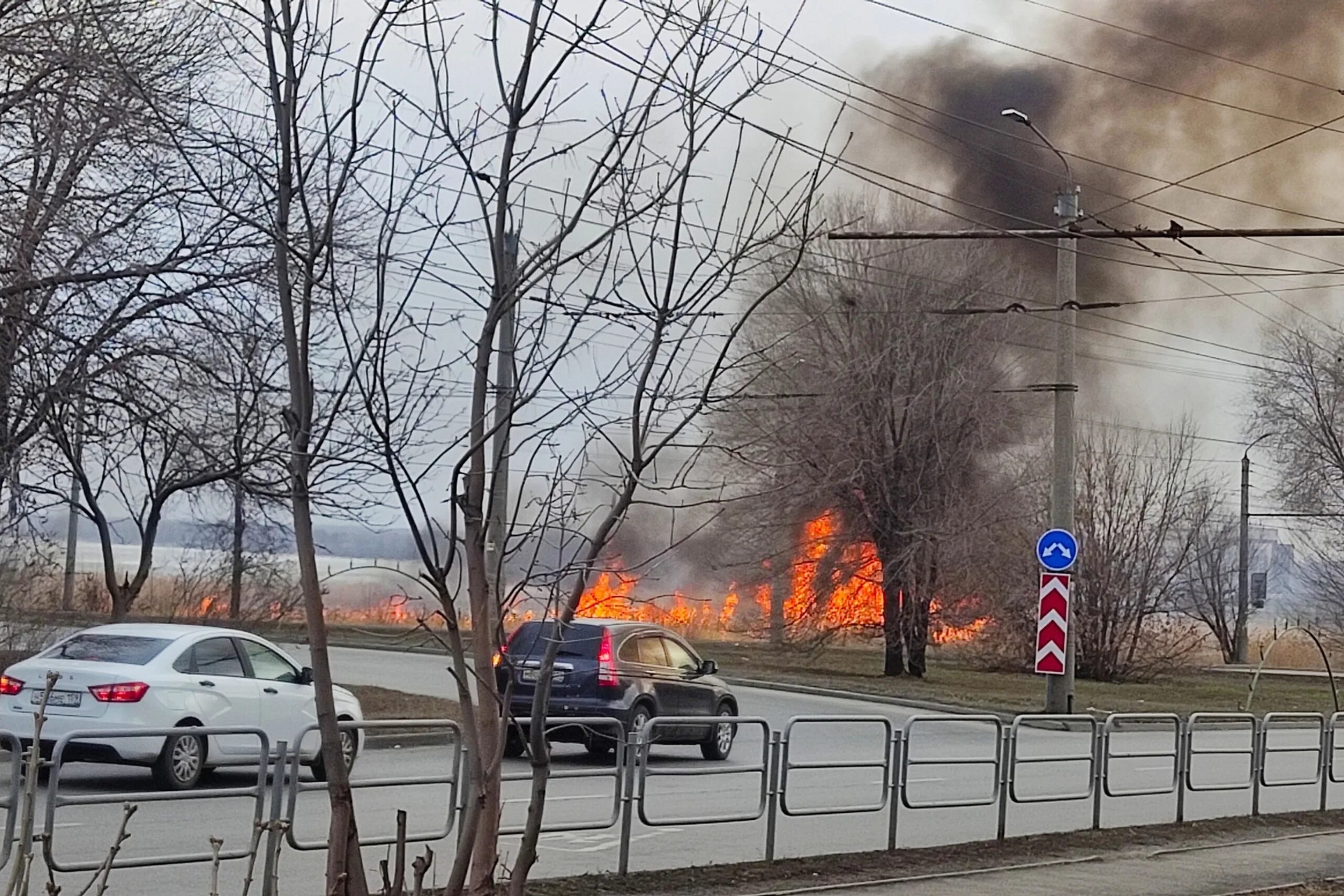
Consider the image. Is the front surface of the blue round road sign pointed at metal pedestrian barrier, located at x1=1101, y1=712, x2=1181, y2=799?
yes

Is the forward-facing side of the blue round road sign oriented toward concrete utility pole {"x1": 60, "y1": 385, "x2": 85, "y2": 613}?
no

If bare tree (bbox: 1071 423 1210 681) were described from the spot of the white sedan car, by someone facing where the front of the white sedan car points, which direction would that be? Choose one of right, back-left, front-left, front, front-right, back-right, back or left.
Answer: front

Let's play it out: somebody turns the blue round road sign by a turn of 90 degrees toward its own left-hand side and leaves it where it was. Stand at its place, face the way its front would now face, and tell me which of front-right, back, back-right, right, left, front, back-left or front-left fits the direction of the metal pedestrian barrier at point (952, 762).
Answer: right

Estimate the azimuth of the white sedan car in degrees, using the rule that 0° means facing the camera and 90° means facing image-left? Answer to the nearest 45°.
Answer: approximately 225°

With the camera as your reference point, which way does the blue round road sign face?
facing the viewer

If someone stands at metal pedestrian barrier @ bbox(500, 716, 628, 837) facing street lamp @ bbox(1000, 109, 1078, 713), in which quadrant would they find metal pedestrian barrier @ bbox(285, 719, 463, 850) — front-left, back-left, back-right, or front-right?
back-left

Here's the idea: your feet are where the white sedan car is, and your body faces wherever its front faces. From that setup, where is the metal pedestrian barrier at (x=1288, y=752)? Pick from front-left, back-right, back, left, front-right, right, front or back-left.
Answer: front-right

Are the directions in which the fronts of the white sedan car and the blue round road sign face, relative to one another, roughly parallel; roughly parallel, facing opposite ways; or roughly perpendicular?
roughly parallel, facing opposite ways

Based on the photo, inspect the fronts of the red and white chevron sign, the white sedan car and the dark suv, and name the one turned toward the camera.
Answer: the red and white chevron sign

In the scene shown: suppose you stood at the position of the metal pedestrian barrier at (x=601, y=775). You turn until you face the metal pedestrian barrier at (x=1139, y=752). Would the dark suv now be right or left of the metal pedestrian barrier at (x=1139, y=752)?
left

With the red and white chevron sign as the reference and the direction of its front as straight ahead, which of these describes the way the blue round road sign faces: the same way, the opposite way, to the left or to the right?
the same way

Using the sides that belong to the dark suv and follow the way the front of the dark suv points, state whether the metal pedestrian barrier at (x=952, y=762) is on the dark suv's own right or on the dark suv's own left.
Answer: on the dark suv's own right

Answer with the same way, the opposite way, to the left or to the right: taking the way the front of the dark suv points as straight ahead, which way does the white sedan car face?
the same way

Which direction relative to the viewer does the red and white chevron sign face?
toward the camera

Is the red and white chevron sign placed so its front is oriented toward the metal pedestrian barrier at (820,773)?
yes

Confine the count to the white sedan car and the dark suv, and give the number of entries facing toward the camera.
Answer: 0

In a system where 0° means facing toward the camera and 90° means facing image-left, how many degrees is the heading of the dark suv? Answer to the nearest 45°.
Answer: approximately 225°

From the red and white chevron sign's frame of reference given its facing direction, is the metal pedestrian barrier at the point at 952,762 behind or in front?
in front

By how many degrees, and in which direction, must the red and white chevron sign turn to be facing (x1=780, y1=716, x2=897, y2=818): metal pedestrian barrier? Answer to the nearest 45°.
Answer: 0° — it already faces it

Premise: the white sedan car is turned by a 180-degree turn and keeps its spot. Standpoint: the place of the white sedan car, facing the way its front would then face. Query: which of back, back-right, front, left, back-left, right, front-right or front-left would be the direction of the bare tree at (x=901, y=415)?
back

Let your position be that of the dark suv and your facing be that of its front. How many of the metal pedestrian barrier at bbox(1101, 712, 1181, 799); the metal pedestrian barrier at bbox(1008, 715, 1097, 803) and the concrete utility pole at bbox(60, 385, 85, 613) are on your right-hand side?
2

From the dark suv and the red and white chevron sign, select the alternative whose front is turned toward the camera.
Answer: the red and white chevron sign
